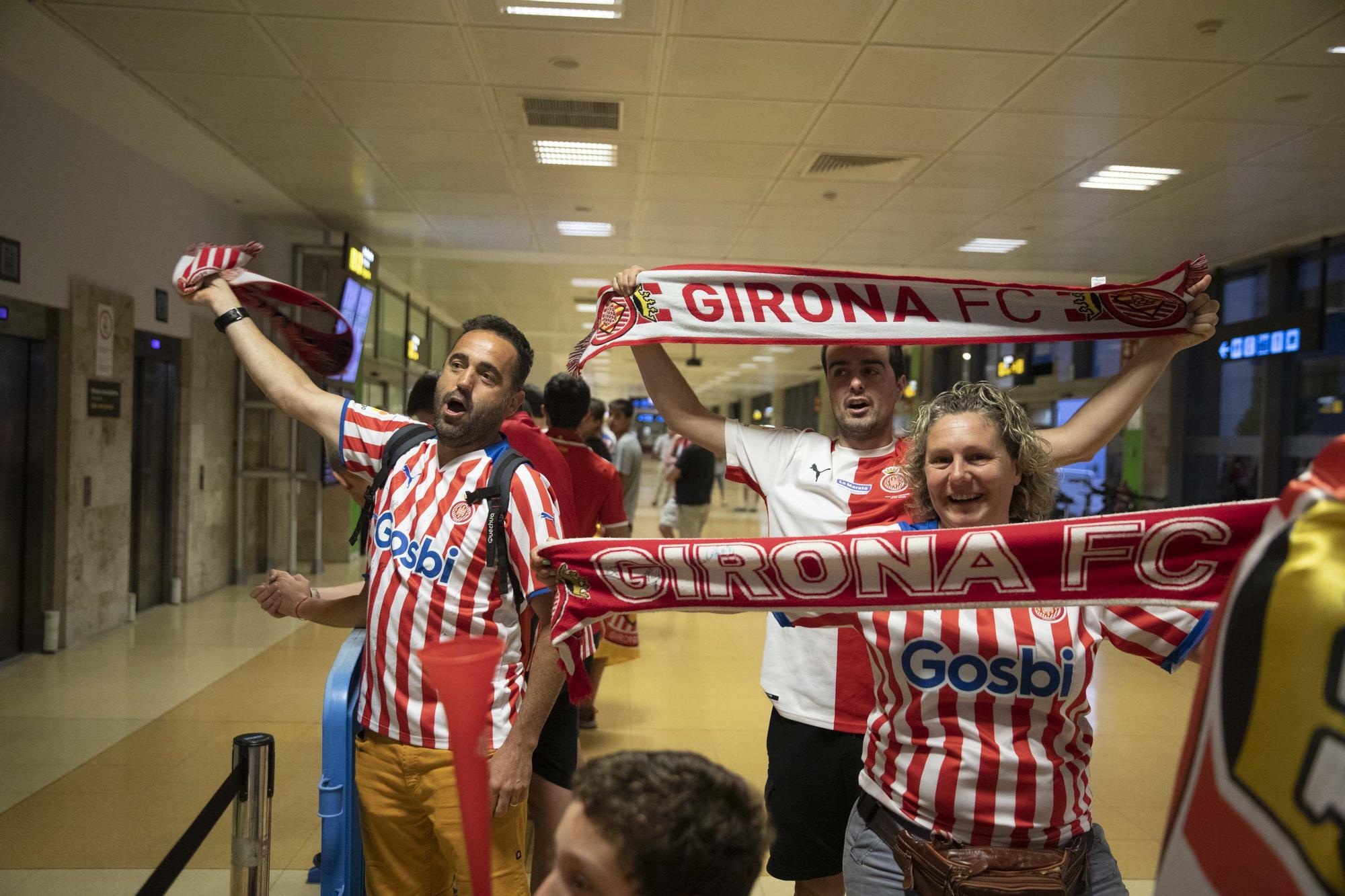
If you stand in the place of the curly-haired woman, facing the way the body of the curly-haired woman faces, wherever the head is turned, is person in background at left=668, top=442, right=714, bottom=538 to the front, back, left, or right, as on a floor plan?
back

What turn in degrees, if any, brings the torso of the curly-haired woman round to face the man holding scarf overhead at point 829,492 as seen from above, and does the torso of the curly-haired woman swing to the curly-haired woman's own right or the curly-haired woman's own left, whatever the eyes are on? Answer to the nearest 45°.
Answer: approximately 135° to the curly-haired woman's own right

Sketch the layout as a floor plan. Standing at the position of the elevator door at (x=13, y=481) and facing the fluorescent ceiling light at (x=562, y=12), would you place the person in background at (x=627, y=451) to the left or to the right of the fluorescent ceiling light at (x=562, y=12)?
left

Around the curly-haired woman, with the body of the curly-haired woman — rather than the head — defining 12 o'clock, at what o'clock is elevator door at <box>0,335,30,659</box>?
The elevator door is roughly at 4 o'clock from the curly-haired woman.

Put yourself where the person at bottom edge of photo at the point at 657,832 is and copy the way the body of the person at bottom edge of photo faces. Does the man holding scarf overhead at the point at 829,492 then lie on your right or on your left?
on your right

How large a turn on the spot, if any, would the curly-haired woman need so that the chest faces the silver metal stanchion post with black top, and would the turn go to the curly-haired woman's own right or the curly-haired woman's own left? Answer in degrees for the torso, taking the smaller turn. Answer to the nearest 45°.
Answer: approximately 90° to the curly-haired woman's own right
